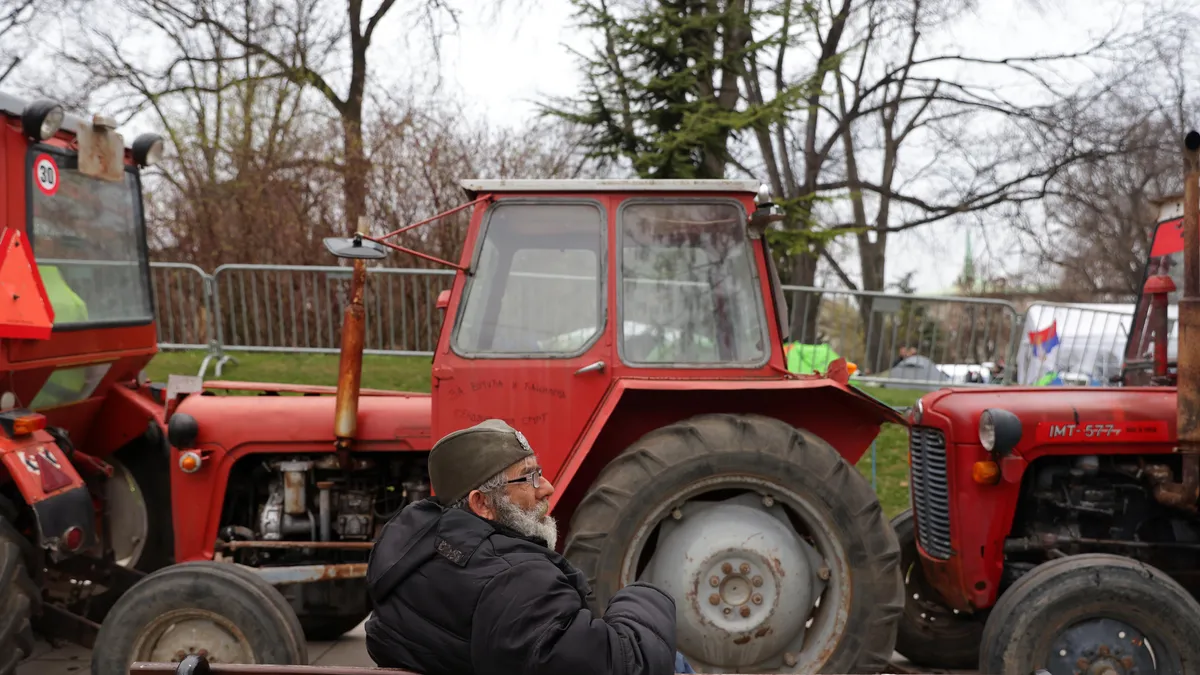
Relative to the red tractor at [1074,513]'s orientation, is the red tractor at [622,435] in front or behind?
in front

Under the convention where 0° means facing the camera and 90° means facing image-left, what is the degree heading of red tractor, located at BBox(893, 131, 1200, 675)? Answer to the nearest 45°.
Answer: approximately 45°

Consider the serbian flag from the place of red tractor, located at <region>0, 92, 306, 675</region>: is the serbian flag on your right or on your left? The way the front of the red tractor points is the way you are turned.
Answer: on your right

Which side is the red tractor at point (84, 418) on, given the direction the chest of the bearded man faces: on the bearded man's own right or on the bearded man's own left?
on the bearded man's own left

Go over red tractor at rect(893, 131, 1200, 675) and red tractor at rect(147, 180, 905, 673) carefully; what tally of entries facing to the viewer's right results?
0

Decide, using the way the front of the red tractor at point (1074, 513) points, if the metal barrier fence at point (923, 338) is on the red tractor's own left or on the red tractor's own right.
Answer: on the red tractor's own right

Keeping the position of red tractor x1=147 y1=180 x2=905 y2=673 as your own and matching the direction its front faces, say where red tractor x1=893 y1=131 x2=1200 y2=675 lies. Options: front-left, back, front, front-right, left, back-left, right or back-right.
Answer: back

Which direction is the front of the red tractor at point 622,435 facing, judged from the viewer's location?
facing to the left of the viewer

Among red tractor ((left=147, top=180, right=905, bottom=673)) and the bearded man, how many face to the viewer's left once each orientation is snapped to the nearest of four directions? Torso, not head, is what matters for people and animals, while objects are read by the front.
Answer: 1
